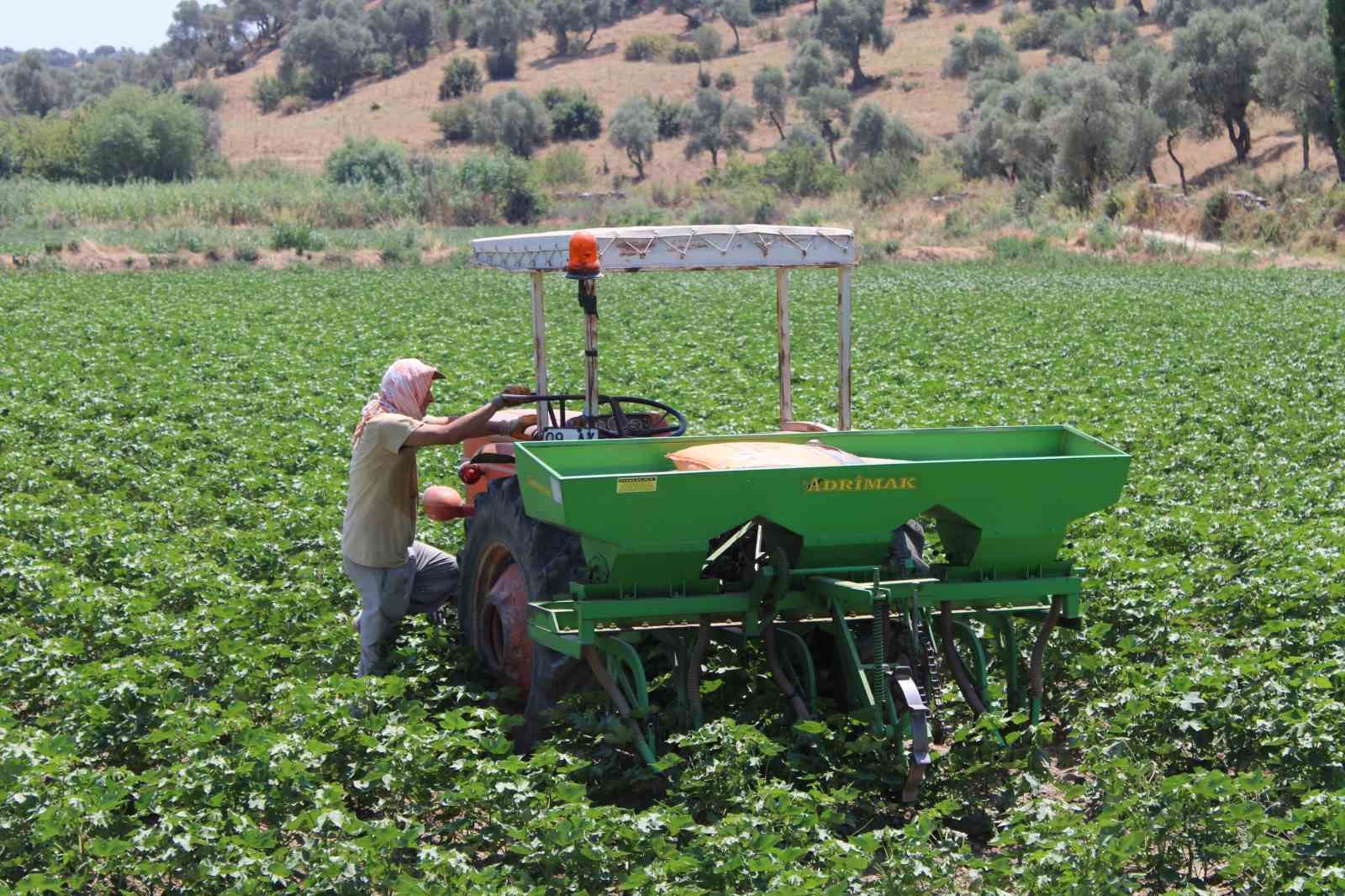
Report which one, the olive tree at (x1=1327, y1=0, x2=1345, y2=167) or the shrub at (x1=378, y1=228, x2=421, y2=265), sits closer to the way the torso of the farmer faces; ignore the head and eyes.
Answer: the olive tree

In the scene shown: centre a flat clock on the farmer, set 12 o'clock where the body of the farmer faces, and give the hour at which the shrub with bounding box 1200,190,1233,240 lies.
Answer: The shrub is roughly at 10 o'clock from the farmer.

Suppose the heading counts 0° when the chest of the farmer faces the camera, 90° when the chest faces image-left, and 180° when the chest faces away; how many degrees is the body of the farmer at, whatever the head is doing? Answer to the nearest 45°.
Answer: approximately 270°

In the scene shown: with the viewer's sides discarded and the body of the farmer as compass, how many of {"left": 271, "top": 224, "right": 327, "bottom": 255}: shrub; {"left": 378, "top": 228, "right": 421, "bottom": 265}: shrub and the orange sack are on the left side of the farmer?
2

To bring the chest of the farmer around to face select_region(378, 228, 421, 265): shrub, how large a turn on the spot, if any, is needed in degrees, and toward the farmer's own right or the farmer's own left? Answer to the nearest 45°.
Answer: approximately 90° to the farmer's own left

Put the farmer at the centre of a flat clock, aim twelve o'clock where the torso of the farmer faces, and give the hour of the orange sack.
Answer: The orange sack is roughly at 1 o'clock from the farmer.

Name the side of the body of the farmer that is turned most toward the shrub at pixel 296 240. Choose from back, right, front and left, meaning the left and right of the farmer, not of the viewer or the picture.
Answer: left

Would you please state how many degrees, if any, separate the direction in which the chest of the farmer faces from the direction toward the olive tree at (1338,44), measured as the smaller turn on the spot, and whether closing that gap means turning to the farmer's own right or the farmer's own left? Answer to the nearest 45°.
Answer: approximately 45° to the farmer's own left

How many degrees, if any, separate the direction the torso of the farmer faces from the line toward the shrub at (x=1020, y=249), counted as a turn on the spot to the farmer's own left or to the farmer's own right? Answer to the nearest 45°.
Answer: approximately 45° to the farmer's own left
